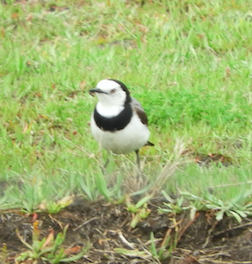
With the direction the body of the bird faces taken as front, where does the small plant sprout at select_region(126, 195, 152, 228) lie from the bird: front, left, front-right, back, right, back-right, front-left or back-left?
front-left

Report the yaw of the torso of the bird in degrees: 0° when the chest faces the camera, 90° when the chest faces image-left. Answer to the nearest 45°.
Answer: approximately 45°
